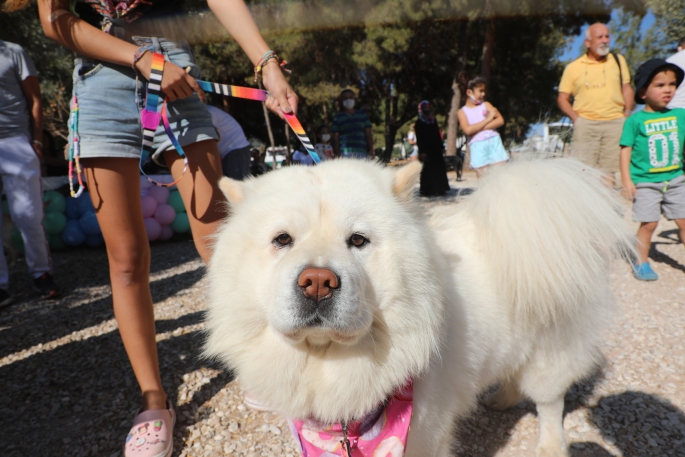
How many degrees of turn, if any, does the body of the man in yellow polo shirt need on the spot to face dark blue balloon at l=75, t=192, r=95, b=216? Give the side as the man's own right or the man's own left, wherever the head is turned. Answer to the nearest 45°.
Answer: approximately 45° to the man's own right

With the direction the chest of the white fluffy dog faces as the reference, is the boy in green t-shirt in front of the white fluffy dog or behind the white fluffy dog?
behind

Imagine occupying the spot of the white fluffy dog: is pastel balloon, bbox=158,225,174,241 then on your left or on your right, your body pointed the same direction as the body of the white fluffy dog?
on your right

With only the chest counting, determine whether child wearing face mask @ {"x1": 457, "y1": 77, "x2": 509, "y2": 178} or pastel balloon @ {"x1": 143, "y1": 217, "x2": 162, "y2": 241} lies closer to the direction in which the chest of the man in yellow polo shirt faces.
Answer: the pastel balloon

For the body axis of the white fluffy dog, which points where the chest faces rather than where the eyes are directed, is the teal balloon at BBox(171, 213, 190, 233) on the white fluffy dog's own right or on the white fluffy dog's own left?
on the white fluffy dog's own right

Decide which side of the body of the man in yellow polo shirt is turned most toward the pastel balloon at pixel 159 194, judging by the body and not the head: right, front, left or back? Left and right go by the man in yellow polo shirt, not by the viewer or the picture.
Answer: right

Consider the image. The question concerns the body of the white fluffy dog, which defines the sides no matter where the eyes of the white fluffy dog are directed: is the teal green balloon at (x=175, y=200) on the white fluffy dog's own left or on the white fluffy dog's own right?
on the white fluffy dog's own right

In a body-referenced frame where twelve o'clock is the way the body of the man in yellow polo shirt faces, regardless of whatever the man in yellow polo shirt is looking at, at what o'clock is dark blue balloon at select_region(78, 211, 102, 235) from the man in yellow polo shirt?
The dark blue balloon is roughly at 2 o'clock from the man in yellow polo shirt.

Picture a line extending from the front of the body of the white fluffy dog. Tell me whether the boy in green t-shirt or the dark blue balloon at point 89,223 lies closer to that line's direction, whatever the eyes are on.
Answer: the dark blue balloon

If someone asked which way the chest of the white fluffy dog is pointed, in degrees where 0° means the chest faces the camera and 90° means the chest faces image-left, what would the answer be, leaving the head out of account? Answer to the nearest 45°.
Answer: approximately 45°

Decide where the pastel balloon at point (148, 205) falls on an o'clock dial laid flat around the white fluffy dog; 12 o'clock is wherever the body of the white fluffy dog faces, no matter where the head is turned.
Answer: The pastel balloon is roughly at 3 o'clock from the white fluffy dog.
